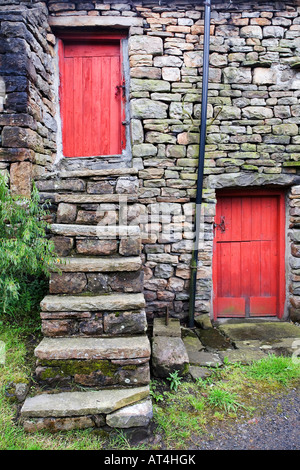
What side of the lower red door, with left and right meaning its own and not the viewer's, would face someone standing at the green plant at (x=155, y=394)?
front

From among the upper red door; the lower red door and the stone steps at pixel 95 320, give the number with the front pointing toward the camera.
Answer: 3

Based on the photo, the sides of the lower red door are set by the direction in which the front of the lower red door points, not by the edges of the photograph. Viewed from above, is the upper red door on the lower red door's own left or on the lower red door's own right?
on the lower red door's own right

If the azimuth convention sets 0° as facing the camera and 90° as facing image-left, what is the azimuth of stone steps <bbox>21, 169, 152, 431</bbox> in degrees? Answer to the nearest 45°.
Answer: approximately 0°

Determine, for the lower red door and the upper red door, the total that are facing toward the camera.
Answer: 2

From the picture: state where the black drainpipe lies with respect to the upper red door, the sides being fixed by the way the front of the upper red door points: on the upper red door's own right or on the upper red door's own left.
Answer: on the upper red door's own left

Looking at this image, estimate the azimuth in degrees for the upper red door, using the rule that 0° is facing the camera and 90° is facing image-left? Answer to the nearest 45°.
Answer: approximately 0°
